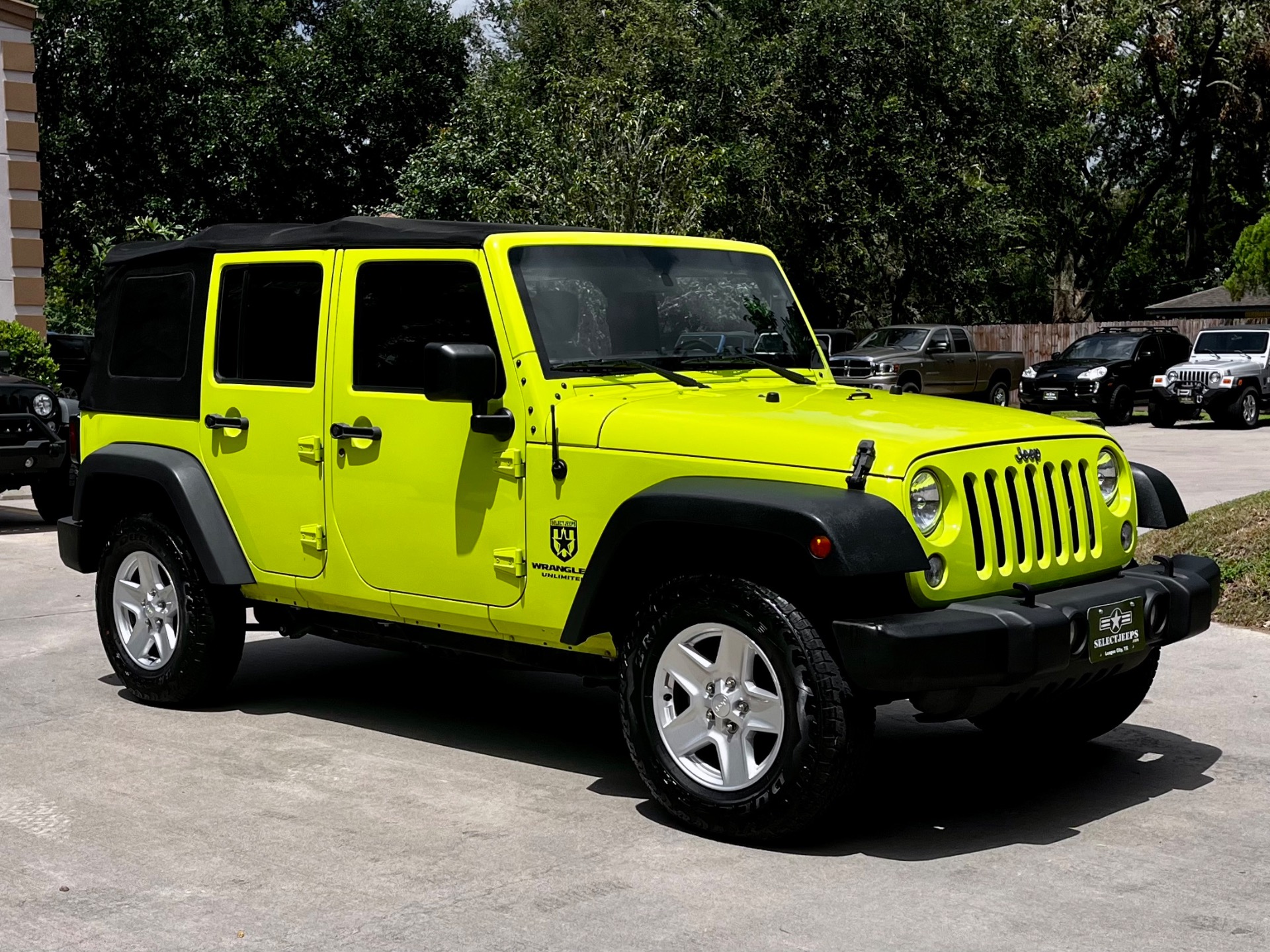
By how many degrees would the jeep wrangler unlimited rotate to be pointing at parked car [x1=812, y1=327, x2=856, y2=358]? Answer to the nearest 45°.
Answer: approximately 90° to its left

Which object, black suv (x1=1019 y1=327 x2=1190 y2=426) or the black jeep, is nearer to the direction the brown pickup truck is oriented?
the black jeep

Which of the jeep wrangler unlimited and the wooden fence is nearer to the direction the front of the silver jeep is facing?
the jeep wrangler unlimited

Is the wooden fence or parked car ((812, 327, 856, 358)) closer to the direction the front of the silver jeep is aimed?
the parked car

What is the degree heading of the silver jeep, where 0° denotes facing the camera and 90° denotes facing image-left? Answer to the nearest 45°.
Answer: approximately 45°

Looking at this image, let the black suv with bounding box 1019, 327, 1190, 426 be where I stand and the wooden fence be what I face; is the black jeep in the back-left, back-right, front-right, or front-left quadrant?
back-left

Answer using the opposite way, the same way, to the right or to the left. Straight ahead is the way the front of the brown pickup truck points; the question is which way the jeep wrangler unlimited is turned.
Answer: to the left

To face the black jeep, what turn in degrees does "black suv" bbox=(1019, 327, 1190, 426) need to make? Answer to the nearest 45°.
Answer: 0° — it already faces it
